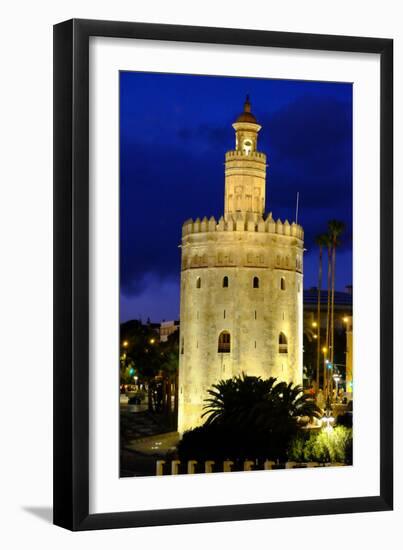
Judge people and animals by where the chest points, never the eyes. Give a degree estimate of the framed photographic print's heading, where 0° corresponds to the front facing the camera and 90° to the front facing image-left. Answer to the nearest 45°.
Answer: approximately 315°
